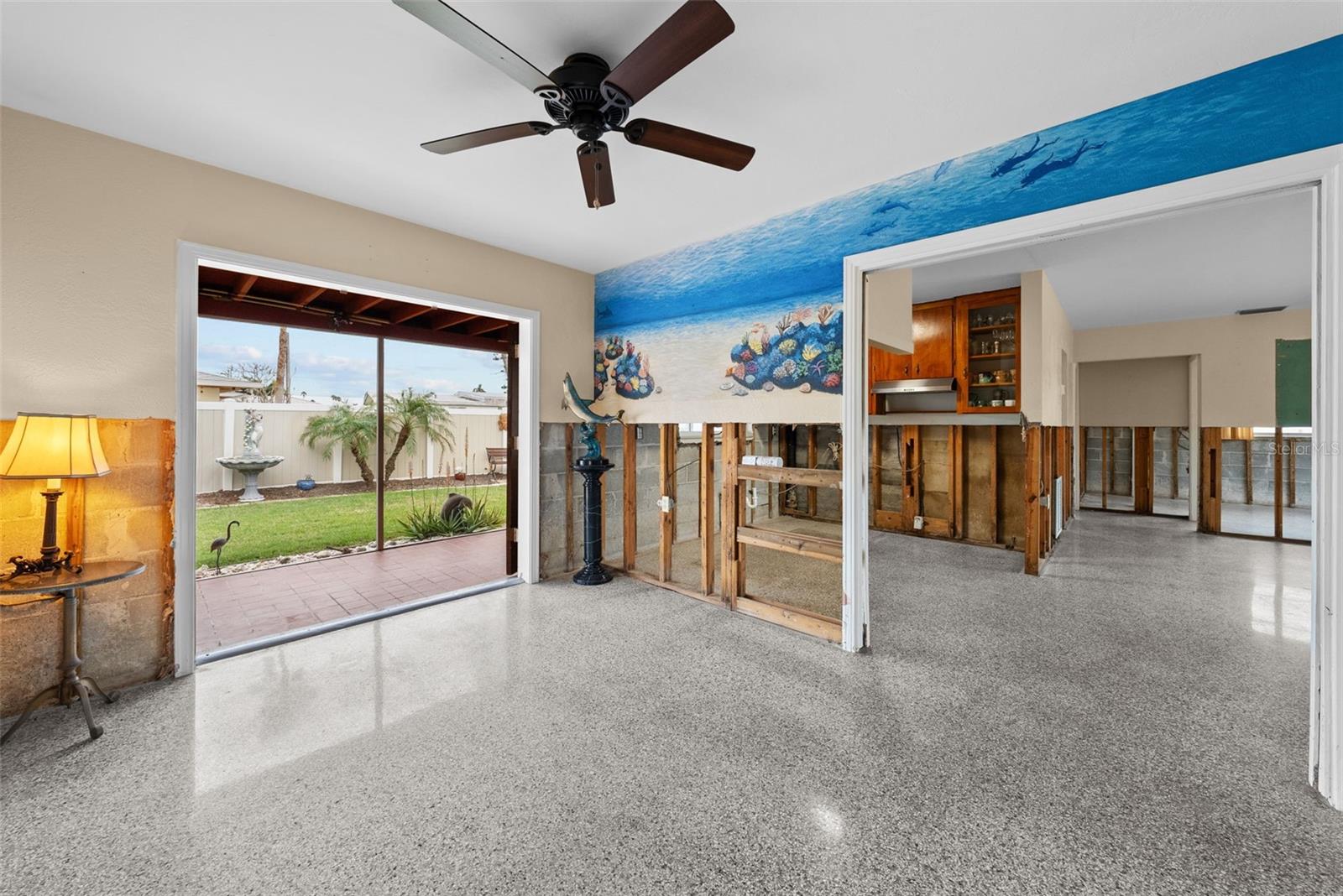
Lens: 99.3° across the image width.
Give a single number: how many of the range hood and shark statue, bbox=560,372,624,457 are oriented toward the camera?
1

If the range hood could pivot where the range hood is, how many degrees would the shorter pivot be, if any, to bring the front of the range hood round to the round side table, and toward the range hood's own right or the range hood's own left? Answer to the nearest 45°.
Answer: approximately 45° to the range hood's own right

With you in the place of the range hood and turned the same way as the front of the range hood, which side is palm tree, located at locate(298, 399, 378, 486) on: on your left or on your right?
on your right

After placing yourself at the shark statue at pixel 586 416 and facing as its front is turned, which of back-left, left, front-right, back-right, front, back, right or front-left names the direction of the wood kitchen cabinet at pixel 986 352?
back

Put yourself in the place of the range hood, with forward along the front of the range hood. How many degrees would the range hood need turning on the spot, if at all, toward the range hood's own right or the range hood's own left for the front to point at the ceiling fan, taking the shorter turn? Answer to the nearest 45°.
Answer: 0° — it already faces it

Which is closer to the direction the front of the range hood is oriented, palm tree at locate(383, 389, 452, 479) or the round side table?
the round side table

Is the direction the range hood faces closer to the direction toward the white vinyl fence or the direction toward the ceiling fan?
the ceiling fan

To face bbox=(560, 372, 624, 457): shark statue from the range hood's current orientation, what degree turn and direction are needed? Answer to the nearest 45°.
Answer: approximately 45° to its right

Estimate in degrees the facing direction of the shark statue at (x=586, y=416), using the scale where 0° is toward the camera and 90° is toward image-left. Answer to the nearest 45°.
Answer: approximately 90°

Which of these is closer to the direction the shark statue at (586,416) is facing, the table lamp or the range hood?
the table lamp

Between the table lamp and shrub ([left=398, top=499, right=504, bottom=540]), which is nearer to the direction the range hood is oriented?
the table lamp

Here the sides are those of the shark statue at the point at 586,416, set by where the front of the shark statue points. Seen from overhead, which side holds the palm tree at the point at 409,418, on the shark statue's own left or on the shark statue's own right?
on the shark statue's own right
